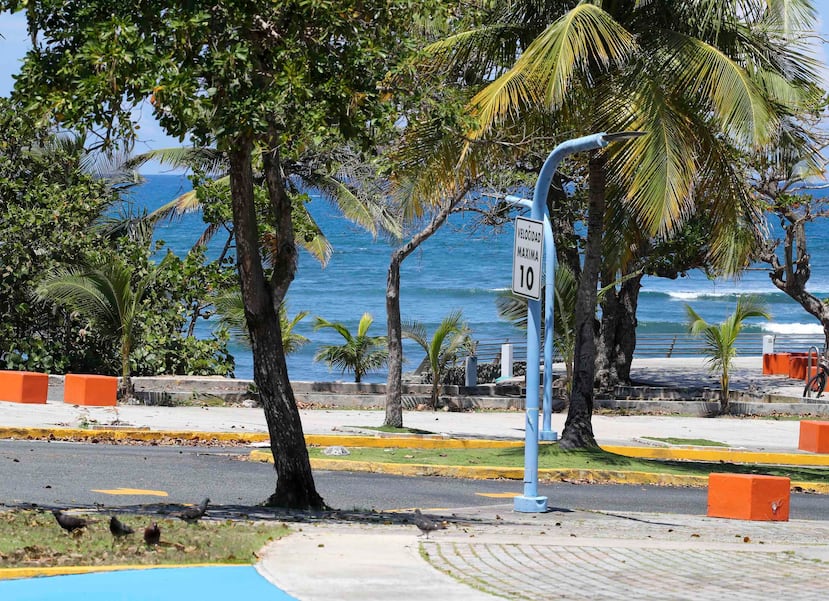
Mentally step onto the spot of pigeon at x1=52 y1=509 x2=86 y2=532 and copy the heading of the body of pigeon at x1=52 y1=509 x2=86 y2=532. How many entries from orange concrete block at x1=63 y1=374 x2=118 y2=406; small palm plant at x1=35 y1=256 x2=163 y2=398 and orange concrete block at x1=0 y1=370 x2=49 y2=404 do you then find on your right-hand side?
3

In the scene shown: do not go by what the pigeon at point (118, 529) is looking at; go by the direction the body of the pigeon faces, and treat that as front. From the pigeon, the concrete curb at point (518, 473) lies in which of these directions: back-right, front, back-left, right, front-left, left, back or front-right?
back-right

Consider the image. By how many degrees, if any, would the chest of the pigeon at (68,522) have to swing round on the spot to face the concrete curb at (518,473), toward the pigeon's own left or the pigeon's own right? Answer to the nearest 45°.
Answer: approximately 135° to the pigeon's own right

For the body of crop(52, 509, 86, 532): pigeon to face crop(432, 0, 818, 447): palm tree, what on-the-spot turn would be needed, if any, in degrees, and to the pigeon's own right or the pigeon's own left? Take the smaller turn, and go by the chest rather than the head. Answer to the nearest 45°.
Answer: approximately 135° to the pigeon's own right

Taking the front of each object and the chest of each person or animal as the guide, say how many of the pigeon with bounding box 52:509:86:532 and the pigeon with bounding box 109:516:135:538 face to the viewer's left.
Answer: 2

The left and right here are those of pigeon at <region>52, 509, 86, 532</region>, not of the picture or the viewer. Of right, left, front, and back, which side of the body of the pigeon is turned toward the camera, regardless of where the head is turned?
left

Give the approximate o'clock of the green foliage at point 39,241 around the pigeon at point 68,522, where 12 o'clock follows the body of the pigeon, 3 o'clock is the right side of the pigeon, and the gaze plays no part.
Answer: The green foliage is roughly at 3 o'clock from the pigeon.

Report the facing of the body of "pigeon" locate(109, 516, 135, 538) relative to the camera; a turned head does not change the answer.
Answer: to the viewer's left

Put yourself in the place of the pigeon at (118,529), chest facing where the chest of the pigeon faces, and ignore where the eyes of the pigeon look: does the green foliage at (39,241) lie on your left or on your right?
on your right

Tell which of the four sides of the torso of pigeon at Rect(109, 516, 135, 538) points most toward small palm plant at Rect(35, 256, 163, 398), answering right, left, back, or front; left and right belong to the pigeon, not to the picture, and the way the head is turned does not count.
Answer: right

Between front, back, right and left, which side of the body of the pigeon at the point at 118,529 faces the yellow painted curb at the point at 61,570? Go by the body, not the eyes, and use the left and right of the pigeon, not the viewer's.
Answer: left
